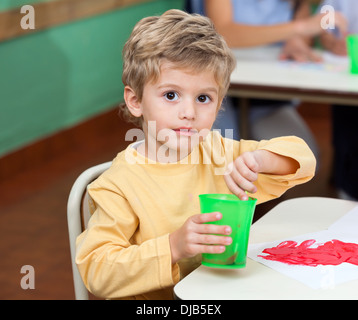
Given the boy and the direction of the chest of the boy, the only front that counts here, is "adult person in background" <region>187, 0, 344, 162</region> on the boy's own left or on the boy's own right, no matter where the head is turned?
on the boy's own left

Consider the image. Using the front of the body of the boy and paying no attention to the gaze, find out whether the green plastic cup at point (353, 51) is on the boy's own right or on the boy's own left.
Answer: on the boy's own left

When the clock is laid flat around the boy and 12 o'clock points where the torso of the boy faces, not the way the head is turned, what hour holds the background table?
The background table is roughly at 8 o'clock from the boy.

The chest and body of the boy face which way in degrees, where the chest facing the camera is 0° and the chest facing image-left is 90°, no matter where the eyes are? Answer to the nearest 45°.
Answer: approximately 315°

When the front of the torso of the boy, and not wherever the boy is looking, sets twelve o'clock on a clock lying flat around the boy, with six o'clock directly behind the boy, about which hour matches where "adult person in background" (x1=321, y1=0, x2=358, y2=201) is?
The adult person in background is roughly at 8 o'clock from the boy.
